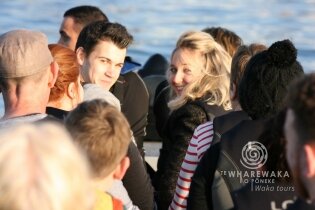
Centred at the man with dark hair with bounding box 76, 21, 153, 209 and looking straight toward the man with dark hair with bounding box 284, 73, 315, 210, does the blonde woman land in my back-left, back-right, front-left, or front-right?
front-left

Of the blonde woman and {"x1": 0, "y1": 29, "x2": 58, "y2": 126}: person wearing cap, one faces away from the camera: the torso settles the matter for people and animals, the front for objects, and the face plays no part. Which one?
the person wearing cap

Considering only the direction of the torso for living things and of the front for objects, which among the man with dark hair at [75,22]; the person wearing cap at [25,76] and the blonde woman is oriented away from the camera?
the person wearing cap

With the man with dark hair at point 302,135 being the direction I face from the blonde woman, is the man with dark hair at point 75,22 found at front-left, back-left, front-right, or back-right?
back-right

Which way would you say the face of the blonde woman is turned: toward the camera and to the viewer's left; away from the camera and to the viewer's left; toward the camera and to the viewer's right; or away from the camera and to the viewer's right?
toward the camera and to the viewer's left

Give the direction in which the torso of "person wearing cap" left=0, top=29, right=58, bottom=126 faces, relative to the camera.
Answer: away from the camera
